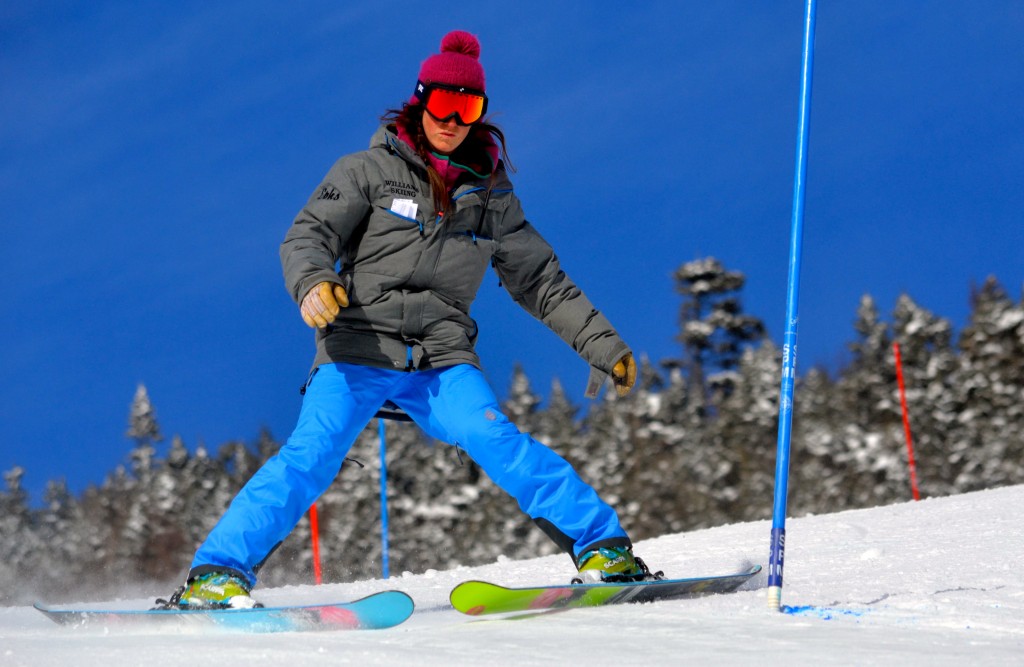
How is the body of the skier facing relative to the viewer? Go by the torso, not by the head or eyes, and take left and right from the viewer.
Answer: facing the viewer

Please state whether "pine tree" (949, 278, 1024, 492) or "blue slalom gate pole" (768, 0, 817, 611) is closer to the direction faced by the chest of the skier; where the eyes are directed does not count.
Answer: the blue slalom gate pole

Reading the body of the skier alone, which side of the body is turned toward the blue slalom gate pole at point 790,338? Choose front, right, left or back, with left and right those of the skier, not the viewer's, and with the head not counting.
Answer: left

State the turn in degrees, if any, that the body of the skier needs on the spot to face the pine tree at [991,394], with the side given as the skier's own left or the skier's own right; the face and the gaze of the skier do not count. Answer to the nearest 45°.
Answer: approximately 135° to the skier's own left
